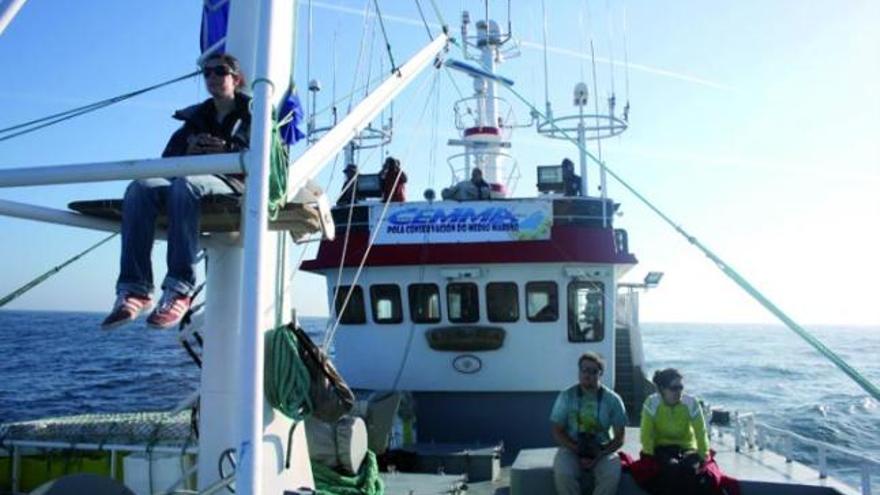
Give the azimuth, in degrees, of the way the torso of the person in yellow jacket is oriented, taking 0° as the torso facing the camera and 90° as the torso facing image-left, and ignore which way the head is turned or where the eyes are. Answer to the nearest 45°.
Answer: approximately 0°

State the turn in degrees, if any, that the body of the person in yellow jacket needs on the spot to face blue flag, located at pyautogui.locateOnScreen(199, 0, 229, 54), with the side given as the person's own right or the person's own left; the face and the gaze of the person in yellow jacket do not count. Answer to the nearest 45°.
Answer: approximately 45° to the person's own right

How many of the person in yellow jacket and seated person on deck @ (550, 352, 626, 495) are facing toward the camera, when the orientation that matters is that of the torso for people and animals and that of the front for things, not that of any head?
2

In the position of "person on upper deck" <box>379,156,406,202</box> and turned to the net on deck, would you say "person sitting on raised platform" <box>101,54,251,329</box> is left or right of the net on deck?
left

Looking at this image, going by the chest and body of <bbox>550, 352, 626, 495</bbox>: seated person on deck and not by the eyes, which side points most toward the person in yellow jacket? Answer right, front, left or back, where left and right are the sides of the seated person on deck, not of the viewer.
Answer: left

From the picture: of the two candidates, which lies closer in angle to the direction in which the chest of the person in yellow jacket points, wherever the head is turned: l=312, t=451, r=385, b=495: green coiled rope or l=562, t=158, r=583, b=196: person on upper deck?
the green coiled rope

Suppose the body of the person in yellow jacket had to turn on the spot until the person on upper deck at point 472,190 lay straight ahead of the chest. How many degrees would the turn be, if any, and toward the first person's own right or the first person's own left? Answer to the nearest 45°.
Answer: approximately 135° to the first person's own right

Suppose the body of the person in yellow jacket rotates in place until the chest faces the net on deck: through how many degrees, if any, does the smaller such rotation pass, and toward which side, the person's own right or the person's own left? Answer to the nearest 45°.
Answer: approximately 90° to the person's own right
